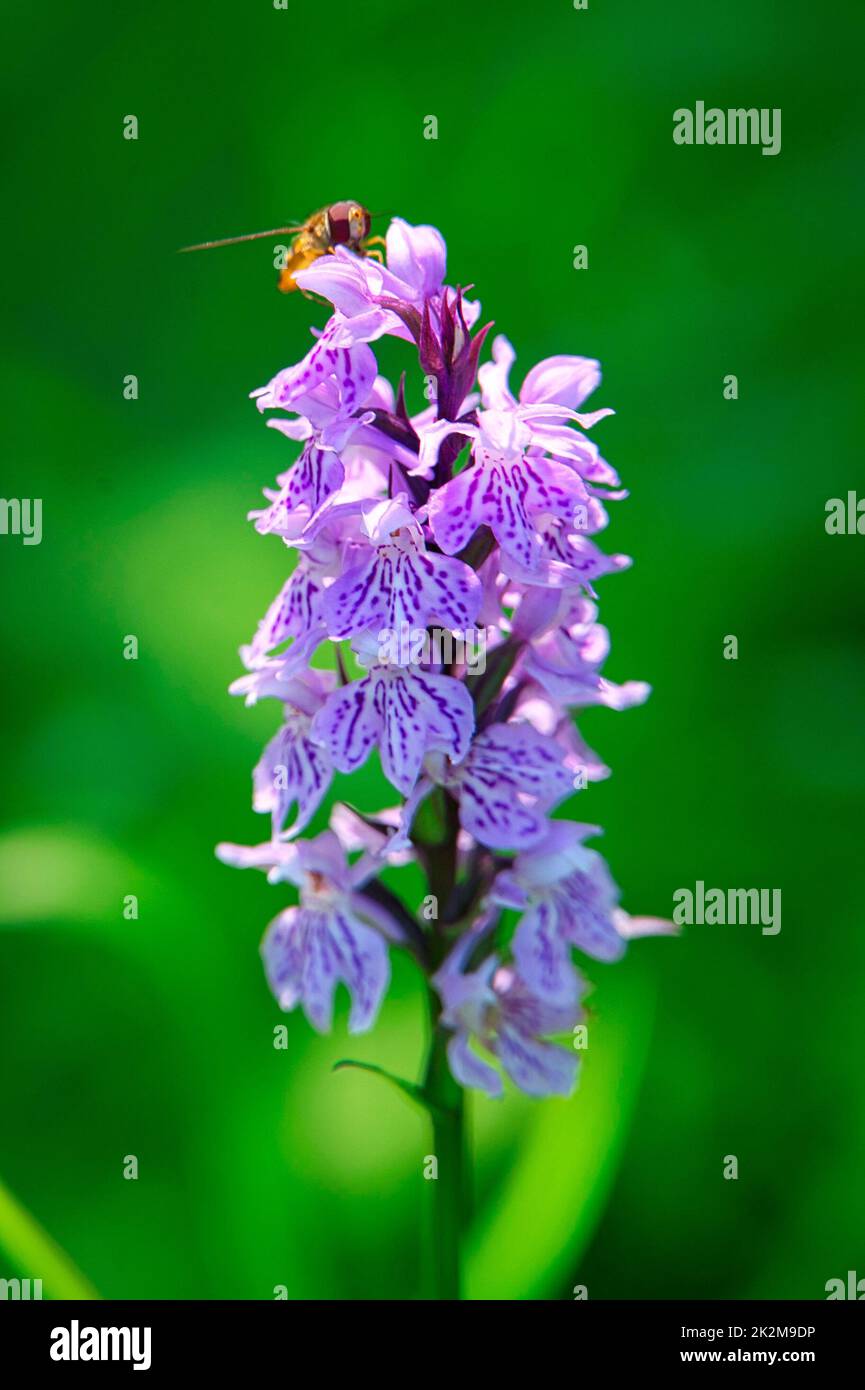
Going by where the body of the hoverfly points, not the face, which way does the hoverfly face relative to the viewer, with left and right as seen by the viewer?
facing the viewer and to the right of the viewer
